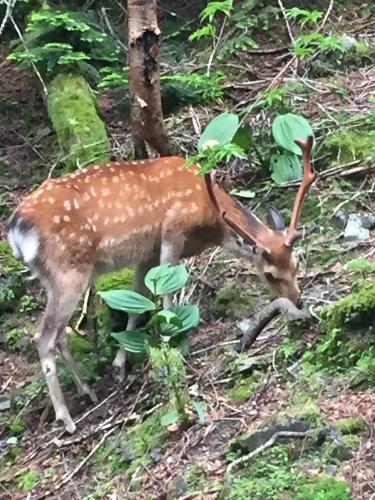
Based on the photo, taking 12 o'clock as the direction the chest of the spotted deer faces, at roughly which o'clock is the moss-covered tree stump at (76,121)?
The moss-covered tree stump is roughly at 9 o'clock from the spotted deer.

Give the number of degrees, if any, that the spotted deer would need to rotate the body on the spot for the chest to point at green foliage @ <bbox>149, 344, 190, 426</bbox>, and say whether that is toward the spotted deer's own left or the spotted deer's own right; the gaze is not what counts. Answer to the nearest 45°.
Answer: approximately 90° to the spotted deer's own right

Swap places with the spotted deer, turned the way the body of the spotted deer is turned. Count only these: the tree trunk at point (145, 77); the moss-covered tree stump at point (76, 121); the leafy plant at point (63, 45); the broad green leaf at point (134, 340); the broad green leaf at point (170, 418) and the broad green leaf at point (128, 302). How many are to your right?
3

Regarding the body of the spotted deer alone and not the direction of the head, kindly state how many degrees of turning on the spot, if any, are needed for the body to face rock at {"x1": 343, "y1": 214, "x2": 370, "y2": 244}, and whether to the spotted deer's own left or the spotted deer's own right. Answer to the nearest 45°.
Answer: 0° — it already faces it

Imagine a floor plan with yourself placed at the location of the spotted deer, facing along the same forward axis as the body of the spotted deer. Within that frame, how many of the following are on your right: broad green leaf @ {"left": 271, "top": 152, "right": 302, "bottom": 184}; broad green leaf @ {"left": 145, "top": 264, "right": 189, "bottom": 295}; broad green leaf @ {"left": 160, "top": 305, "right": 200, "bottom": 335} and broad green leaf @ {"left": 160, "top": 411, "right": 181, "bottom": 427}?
3

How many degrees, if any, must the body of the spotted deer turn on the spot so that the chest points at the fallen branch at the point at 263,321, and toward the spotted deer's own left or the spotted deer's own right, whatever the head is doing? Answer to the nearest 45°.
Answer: approximately 45° to the spotted deer's own right

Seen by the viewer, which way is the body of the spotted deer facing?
to the viewer's right

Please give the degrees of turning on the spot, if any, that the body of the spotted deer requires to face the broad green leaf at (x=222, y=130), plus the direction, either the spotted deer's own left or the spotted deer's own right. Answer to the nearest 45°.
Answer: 0° — it already faces it

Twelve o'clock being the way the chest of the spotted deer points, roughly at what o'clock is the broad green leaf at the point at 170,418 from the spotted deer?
The broad green leaf is roughly at 3 o'clock from the spotted deer.

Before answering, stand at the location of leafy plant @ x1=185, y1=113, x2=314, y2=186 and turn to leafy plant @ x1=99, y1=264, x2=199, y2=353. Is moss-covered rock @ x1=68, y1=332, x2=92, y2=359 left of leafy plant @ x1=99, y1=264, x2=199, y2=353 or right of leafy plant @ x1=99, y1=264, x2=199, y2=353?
right

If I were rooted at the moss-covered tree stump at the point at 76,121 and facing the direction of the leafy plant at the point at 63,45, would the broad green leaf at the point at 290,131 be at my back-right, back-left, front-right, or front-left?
back-right
